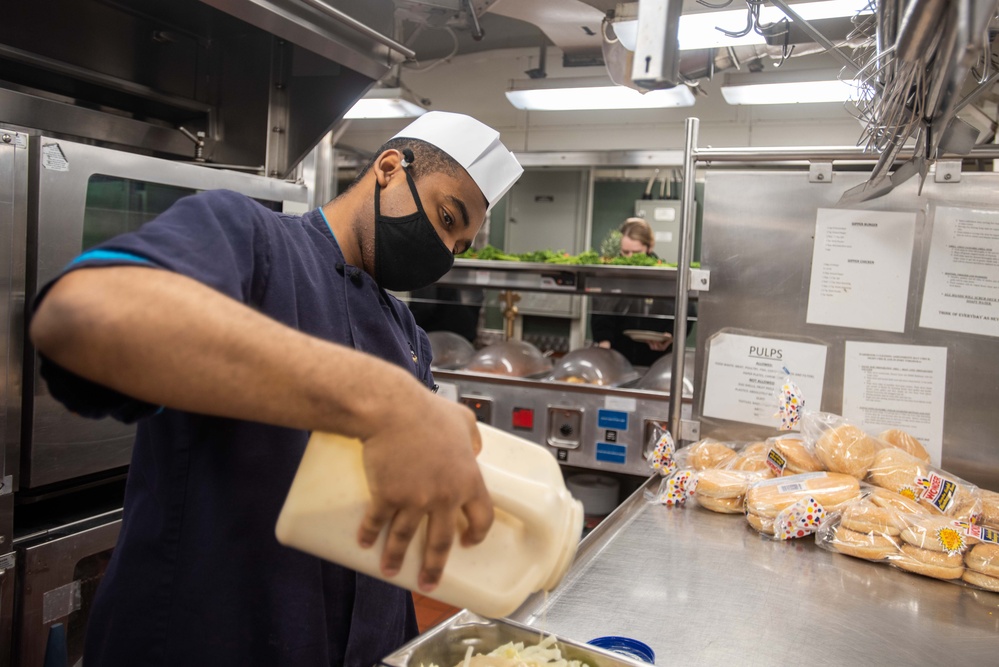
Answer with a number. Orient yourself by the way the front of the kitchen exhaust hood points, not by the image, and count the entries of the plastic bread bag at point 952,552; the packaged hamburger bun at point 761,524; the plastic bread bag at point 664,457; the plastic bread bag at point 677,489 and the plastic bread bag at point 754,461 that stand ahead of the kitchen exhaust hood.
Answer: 5

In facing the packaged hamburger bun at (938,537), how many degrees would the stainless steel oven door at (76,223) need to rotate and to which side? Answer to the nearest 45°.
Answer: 0° — it already faces it

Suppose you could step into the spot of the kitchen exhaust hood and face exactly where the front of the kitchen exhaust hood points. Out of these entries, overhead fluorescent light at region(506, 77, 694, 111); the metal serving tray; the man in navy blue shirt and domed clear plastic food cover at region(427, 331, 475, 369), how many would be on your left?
2

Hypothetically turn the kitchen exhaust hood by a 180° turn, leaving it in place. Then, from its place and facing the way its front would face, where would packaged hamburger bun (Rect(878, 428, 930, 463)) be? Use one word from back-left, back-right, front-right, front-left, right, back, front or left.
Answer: back

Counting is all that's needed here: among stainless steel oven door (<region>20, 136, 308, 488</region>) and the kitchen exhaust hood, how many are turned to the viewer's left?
0

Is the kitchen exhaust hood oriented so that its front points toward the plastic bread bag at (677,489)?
yes

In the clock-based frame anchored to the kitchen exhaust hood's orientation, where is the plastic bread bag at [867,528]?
The plastic bread bag is roughly at 12 o'clock from the kitchen exhaust hood.

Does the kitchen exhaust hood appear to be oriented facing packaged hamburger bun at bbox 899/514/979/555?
yes

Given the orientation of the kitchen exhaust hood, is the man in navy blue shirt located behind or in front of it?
in front

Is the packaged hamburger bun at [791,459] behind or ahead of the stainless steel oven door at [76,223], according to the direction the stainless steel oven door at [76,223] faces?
ahead

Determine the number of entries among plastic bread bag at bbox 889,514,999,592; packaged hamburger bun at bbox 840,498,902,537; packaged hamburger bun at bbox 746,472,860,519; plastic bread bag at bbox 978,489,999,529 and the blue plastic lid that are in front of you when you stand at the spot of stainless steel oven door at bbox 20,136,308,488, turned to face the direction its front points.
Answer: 5

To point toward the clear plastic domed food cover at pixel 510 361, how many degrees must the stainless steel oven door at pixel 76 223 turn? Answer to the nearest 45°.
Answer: approximately 90° to its left

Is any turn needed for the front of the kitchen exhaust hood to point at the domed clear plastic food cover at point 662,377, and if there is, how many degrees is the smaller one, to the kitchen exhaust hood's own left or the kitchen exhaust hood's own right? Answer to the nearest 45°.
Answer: approximately 45° to the kitchen exhaust hood's own left

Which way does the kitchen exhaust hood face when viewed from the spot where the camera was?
facing the viewer and to the right of the viewer

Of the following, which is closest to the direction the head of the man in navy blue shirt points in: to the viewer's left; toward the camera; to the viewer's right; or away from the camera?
to the viewer's right
